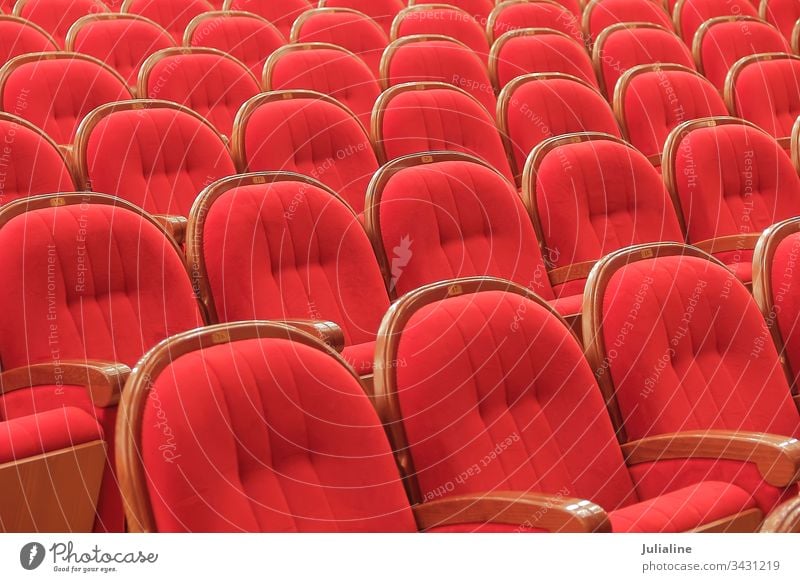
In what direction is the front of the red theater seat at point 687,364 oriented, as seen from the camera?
facing the viewer and to the right of the viewer

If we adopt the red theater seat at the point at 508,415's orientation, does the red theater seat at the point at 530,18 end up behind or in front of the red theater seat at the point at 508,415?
behind

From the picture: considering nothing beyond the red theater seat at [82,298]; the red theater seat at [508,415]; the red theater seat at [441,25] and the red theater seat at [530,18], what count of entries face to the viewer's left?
0

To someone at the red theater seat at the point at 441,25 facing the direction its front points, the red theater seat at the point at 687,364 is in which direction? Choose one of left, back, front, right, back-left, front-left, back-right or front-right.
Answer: front-right

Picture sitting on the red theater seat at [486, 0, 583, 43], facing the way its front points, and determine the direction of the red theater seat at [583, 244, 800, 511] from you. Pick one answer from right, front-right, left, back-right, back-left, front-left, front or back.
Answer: front-right

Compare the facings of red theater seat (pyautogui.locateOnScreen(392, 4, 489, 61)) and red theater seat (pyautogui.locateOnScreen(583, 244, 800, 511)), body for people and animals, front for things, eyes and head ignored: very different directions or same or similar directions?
same or similar directions

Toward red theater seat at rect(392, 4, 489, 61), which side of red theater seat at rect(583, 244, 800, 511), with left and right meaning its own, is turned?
back
